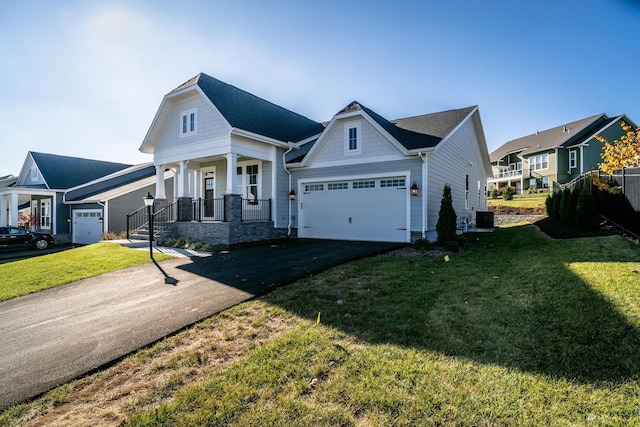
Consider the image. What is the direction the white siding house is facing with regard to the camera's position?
facing the viewer and to the left of the viewer

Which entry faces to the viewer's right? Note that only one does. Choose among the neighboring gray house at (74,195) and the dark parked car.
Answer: the dark parked car

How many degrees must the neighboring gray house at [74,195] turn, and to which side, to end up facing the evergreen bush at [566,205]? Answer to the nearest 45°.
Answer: approximately 90° to its left

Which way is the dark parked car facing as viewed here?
to the viewer's right

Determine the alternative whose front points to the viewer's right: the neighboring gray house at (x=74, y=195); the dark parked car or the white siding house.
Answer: the dark parked car

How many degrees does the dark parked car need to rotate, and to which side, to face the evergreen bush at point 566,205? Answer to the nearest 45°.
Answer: approximately 45° to its right

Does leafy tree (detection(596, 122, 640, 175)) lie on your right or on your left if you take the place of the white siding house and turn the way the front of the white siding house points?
on your left

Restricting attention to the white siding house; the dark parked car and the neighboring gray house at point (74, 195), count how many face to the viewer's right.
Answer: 1

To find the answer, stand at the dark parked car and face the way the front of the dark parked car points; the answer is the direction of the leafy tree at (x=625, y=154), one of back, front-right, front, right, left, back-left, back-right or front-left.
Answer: front-right
